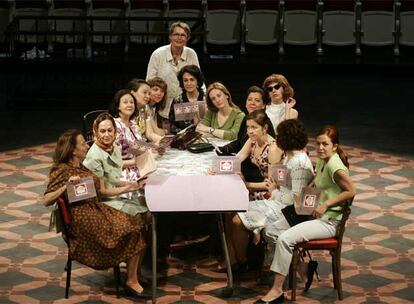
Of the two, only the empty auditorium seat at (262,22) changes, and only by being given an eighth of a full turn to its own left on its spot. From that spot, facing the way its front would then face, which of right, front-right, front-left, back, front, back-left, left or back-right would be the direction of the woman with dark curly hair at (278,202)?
front-right

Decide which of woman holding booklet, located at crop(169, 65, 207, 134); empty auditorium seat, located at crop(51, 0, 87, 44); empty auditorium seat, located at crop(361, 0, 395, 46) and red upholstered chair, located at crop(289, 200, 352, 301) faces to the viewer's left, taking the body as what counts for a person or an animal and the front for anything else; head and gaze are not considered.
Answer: the red upholstered chair

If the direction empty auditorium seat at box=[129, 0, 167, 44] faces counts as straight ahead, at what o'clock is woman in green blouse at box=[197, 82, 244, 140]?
The woman in green blouse is roughly at 12 o'clock from the empty auditorium seat.

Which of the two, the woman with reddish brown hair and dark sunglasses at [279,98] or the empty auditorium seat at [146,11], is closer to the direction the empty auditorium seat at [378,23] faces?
the woman with reddish brown hair and dark sunglasses

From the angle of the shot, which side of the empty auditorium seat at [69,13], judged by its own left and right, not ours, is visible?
front

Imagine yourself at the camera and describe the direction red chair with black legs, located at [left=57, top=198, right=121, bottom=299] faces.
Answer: facing to the right of the viewer

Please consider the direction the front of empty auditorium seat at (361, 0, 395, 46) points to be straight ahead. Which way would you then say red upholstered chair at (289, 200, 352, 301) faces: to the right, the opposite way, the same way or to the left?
to the right

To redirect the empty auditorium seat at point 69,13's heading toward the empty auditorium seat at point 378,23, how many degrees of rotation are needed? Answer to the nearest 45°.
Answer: approximately 90° to its left

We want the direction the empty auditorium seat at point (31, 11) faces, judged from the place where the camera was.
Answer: facing the viewer

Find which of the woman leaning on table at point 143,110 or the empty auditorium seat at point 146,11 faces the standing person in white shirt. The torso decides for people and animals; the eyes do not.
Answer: the empty auditorium seat

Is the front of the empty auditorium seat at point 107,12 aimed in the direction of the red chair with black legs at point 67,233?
yes

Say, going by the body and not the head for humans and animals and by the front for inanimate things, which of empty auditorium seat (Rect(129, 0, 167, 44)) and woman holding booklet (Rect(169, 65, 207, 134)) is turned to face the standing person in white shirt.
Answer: the empty auditorium seat

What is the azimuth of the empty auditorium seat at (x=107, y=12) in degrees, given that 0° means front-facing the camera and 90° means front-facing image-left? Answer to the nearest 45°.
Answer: approximately 0°

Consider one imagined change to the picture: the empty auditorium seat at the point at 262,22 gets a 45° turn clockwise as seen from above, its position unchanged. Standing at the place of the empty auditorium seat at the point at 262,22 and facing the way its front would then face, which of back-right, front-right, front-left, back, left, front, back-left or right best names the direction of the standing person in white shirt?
front-left
